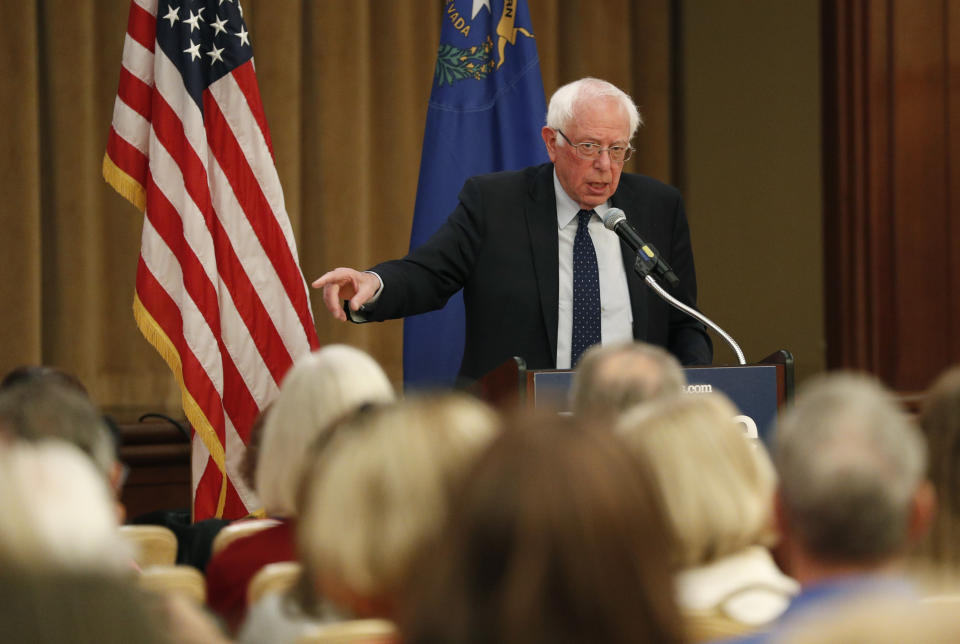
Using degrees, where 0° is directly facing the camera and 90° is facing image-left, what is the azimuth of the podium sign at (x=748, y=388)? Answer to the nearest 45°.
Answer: approximately 0°

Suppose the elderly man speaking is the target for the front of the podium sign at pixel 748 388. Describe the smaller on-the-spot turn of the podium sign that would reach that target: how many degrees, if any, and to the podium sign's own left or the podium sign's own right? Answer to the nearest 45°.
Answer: approximately 135° to the podium sign's own right
